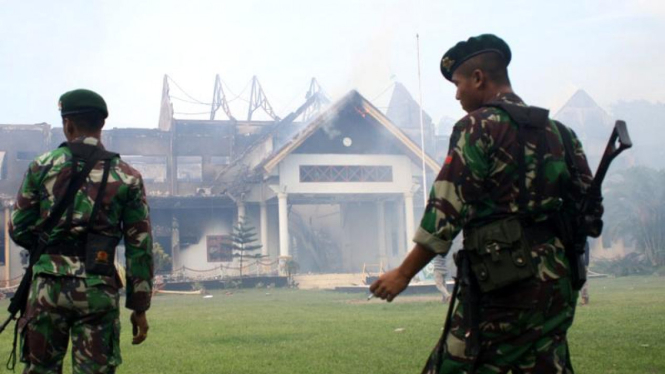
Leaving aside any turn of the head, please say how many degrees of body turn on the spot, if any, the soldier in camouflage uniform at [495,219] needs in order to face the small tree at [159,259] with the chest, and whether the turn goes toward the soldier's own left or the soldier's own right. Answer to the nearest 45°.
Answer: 0° — they already face it

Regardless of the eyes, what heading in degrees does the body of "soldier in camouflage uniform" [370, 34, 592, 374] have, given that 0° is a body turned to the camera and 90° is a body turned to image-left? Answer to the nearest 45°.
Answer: approximately 135°

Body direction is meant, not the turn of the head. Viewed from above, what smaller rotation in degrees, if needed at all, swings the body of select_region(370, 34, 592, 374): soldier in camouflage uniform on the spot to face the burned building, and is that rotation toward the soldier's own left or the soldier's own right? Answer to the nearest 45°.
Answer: approximately 45° to the soldier's own right

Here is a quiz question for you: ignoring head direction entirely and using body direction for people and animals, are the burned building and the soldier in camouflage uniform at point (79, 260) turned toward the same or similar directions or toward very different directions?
very different directions

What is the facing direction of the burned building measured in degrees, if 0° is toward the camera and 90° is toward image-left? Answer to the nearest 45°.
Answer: approximately 0°

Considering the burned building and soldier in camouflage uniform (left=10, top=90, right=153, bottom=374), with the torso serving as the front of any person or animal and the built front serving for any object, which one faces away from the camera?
the soldier in camouflage uniform

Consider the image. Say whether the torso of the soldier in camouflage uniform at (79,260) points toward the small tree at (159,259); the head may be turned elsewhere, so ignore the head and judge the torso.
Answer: yes

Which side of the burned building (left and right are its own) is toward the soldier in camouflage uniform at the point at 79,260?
front

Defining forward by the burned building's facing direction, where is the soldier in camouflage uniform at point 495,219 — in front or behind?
in front

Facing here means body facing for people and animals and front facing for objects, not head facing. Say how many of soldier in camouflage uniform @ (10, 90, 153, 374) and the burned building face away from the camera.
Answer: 1

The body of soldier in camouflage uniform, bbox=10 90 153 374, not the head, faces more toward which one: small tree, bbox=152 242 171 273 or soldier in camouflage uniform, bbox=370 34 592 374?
the small tree

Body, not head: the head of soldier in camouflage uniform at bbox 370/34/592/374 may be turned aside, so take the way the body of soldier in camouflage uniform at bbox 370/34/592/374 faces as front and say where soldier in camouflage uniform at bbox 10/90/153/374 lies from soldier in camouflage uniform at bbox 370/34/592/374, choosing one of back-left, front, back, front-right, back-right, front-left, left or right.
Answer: front-left

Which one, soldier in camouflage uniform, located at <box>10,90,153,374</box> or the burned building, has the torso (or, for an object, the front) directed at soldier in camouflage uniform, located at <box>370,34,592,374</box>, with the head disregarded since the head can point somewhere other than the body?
the burned building
